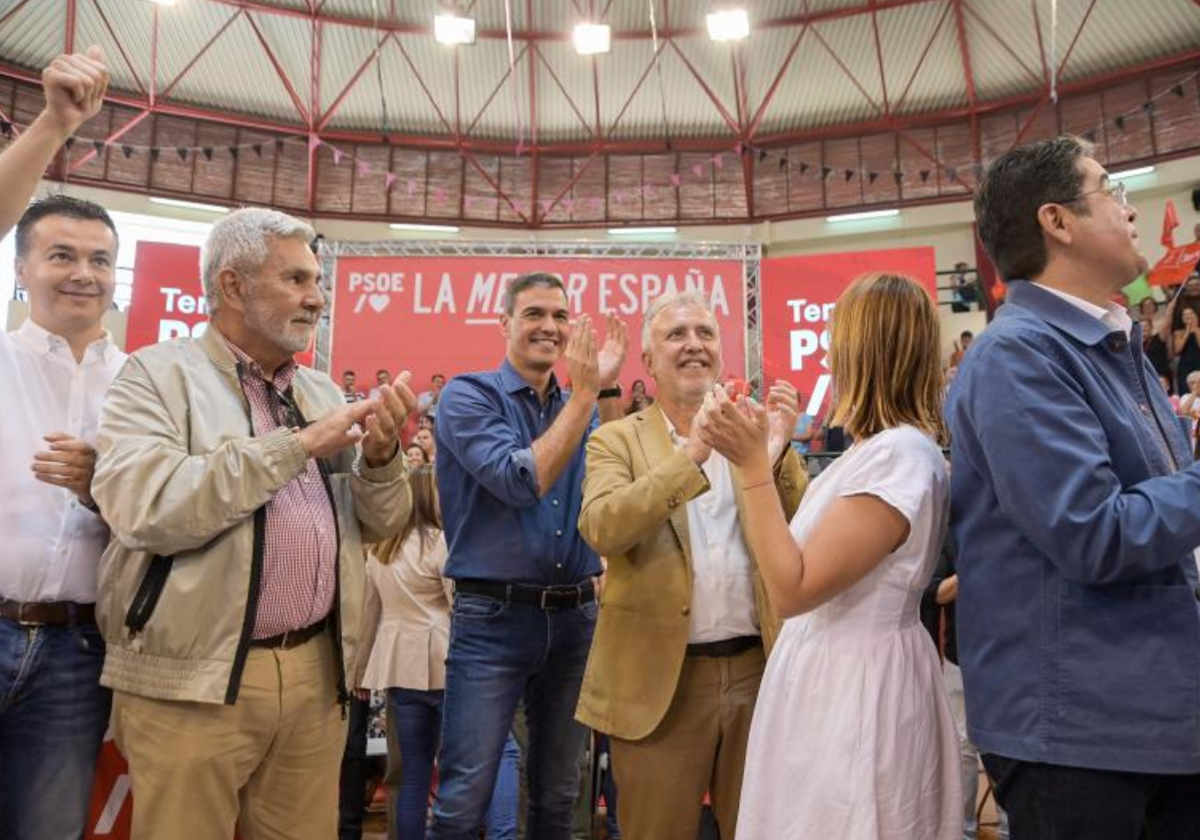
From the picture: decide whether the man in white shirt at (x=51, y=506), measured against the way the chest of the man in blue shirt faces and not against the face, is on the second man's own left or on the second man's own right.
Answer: on the second man's own right

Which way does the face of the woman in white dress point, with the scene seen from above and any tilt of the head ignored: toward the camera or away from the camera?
away from the camera

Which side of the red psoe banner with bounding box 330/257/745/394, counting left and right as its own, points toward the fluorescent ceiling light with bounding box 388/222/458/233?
back

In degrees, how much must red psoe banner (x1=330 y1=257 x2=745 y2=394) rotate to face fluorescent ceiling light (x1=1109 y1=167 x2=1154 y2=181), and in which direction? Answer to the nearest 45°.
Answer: approximately 90° to its left

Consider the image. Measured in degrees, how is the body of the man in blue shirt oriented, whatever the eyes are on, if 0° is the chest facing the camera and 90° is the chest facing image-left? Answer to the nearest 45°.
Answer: approximately 315°

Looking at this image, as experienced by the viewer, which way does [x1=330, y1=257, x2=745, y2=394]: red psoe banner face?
facing the viewer

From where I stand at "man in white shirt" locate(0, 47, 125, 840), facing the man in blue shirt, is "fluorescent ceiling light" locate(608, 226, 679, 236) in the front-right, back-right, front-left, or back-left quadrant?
front-left

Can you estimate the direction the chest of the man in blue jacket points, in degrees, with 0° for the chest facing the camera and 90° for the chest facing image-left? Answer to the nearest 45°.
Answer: approximately 270°

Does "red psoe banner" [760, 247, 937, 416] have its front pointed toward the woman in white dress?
yes

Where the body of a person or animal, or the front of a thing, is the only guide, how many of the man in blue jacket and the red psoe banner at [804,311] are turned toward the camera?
1

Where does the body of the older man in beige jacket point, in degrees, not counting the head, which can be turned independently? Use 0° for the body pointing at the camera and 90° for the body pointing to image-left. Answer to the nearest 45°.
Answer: approximately 315°

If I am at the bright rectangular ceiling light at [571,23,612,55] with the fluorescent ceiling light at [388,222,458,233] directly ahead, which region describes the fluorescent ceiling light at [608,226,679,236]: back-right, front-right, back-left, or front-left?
front-right

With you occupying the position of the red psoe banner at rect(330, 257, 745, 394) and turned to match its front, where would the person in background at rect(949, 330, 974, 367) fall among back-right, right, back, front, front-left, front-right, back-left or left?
left

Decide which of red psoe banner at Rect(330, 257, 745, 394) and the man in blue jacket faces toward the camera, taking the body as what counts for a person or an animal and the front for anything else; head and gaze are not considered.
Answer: the red psoe banner

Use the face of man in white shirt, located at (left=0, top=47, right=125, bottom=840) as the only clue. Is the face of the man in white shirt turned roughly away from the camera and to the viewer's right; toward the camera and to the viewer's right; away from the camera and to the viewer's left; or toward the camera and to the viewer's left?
toward the camera and to the viewer's right

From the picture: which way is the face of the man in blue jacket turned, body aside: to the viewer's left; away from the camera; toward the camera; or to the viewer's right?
to the viewer's right
